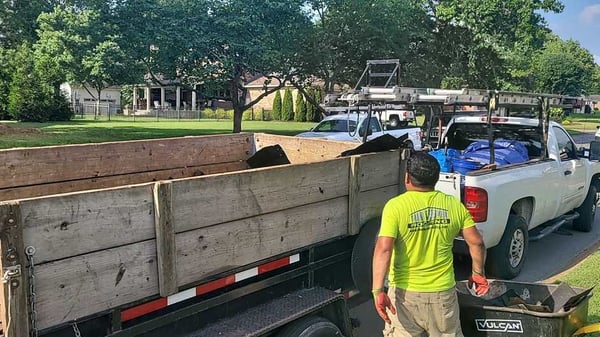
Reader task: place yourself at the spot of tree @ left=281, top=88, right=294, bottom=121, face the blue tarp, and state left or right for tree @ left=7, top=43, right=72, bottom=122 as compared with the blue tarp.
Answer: right

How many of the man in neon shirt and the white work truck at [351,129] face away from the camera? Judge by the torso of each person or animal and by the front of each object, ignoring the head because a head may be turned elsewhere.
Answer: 1

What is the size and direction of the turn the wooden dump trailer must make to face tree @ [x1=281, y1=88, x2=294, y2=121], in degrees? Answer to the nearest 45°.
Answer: approximately 45° to its left

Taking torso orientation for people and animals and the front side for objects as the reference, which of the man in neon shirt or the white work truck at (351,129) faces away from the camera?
the man in neon shirt

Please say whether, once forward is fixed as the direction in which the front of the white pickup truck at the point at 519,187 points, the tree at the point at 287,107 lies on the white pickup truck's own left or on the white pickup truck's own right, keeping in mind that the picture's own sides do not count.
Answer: on the white pickup truck's own left

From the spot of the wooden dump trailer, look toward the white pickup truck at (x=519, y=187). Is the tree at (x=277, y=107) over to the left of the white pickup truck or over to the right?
left

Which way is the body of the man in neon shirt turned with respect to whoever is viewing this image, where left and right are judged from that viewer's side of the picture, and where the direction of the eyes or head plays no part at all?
facing away from the viewer

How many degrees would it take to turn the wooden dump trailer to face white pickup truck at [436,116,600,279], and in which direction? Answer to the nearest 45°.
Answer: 0° — it already faces it

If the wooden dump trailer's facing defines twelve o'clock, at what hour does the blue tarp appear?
The blue tarp is roughly at 12 o'clock from the wooden dump trailer.

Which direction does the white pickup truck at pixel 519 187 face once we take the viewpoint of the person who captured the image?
facing away from the viewer and to the right of the viewer

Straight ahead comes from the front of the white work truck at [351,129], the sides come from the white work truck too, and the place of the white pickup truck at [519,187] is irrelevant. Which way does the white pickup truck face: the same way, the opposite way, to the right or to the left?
the opposite way

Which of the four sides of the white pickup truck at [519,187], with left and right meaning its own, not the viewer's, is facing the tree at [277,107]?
left

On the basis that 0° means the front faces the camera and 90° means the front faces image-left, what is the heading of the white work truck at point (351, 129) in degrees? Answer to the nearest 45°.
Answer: approximately 45°
